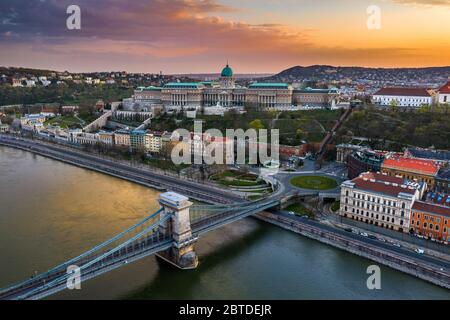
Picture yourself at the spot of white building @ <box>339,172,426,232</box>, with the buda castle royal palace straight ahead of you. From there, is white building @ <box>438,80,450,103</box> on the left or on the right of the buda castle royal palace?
right

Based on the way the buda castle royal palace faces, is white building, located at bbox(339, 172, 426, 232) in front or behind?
in front

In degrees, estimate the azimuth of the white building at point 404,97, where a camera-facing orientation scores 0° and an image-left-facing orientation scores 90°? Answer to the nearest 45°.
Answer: approximately 0°

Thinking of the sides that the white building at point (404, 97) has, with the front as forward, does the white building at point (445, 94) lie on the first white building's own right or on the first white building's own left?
on the first white building's own left

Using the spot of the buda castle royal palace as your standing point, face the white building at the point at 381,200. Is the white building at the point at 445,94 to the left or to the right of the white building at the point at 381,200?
left

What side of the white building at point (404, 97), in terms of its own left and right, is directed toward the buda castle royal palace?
right

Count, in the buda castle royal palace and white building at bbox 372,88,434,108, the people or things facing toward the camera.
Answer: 2

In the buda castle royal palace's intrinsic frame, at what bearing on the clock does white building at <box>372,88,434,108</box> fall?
The white building is roughly at 10 o'clock from the buda castle royal palace.

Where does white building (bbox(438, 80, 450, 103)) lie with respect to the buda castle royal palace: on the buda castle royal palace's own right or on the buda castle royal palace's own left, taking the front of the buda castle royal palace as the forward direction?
on the buda castle royal palace's own left
